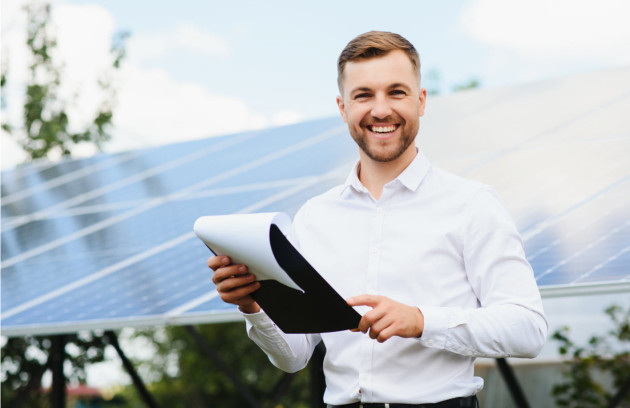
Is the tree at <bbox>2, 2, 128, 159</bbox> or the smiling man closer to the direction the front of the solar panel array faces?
the smiling man

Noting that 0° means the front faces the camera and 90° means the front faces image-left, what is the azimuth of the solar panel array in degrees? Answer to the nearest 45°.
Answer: approximately 45°

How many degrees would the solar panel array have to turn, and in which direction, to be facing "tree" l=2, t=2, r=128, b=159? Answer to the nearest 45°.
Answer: approximately 90° to its right
